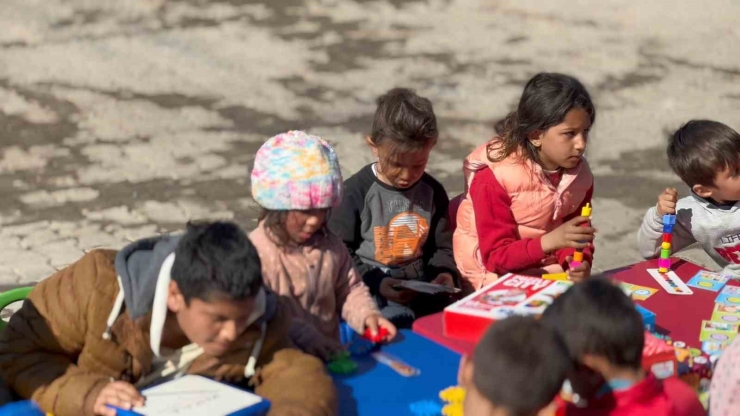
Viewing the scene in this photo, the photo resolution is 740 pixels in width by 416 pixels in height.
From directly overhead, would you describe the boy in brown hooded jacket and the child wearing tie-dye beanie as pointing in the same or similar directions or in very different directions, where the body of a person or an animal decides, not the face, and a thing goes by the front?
same or similar directions

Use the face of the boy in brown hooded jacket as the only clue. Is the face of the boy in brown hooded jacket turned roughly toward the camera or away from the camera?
toward the camera

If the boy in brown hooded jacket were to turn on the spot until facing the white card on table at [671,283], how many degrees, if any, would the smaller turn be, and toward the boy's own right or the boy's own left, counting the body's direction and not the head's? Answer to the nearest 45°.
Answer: approximately 45° to the boy's own left

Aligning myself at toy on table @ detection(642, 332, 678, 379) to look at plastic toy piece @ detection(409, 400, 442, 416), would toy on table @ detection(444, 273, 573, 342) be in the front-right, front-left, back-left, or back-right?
front-right

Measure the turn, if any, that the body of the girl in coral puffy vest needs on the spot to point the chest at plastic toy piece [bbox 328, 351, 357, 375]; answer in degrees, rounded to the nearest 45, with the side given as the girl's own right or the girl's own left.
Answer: approximately 90° to the girl's own right

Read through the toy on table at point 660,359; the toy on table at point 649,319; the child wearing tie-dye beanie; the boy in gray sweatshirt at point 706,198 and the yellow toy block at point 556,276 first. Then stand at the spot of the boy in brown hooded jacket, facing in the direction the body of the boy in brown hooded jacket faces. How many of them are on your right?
0

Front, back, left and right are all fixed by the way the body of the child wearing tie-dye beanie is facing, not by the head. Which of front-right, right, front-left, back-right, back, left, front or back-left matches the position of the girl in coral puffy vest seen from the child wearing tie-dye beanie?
left

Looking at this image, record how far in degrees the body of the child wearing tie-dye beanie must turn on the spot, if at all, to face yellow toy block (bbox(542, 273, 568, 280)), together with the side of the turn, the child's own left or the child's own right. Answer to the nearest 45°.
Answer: approximately 45° to the child's own left

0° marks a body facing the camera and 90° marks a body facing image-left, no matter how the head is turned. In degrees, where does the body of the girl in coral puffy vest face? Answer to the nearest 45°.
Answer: approximately 315°

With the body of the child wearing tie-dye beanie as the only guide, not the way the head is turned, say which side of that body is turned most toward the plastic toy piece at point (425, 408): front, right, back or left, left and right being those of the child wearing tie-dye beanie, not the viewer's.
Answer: front

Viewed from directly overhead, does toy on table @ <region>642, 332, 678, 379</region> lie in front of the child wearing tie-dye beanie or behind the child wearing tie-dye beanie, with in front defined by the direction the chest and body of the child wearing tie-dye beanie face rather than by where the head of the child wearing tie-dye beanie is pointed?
in front

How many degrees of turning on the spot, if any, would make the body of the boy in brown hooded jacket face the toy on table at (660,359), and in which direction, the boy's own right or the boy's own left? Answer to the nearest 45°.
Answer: approximately 45° to the boy's own left

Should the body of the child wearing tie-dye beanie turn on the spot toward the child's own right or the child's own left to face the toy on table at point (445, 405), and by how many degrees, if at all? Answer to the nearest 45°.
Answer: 0° — they already face it

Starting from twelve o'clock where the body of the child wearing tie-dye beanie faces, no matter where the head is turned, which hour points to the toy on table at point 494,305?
The toy on table is roughly at 11 o'clock from the child wearing tie-dye beanie.

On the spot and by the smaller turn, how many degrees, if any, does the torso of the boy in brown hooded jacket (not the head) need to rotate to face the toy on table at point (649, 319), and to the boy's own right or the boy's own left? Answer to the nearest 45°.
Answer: approximately 45° to the boy's own left

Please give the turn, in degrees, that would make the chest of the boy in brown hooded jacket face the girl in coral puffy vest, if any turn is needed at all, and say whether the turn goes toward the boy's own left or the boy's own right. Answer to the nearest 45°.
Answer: approximately 90° to the boy's own left

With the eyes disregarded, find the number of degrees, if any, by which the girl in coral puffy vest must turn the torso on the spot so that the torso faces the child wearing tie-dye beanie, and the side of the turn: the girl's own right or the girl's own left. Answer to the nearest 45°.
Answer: approximately 90° to the girl's own right

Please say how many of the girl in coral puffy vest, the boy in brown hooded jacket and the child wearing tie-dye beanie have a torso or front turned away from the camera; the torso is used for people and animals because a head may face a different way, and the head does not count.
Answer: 0

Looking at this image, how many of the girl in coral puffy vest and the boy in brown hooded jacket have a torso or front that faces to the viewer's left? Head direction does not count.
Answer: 0

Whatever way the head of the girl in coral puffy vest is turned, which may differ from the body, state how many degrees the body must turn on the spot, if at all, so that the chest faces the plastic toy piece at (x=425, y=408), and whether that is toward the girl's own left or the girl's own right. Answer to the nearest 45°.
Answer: approximately 45° to the girl's own right
